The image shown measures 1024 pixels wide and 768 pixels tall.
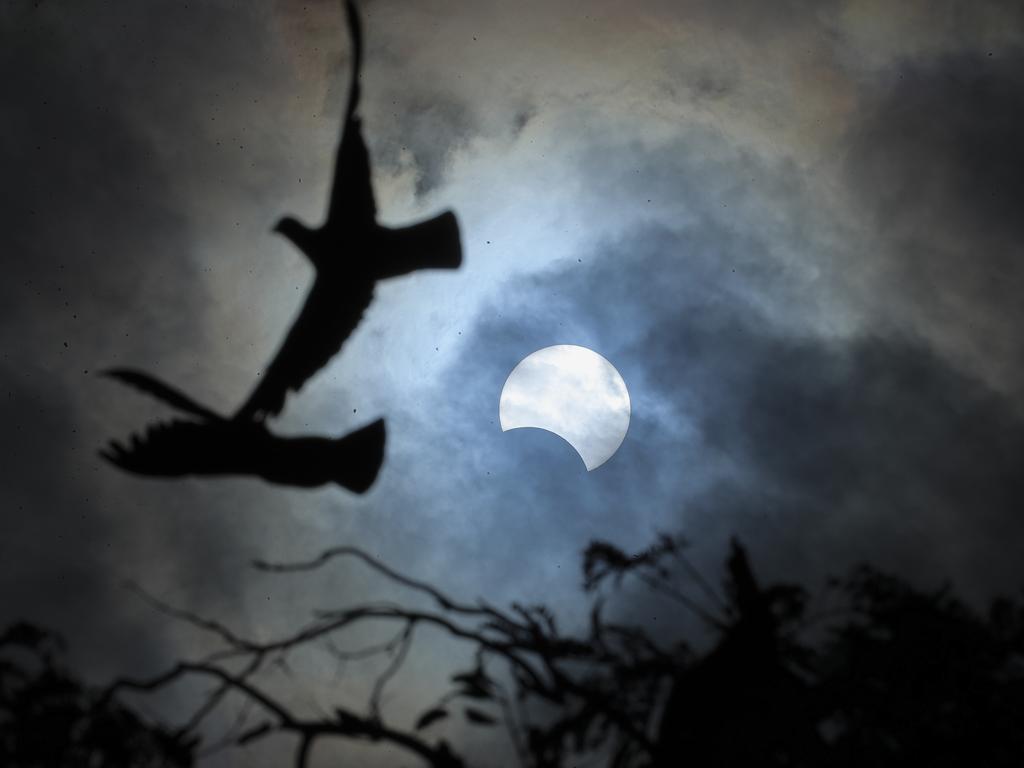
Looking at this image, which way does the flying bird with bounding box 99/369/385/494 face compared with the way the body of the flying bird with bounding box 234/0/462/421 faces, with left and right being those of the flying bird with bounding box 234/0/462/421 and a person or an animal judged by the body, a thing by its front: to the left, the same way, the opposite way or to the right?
the same way
